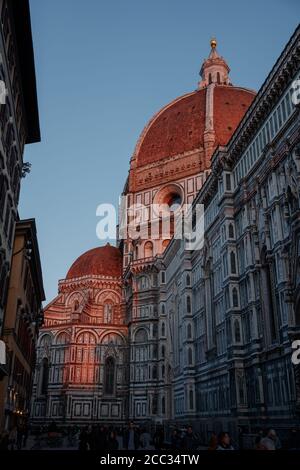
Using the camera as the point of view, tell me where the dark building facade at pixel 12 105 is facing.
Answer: facing to the right of the viewer
